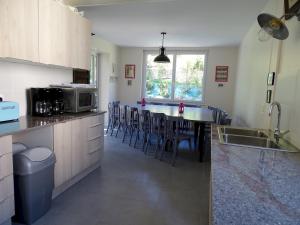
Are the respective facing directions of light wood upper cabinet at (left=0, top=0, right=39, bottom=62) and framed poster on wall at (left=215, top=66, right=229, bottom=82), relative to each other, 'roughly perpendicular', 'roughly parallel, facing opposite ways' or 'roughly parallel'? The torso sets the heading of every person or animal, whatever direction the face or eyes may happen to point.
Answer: roughly perpendicular

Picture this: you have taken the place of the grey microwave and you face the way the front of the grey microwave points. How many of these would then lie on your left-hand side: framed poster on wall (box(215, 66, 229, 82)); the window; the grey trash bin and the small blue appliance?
2

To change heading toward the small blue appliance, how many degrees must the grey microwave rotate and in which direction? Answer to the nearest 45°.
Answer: approximately 90° to its right

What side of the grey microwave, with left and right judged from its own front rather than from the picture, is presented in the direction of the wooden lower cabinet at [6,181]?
right

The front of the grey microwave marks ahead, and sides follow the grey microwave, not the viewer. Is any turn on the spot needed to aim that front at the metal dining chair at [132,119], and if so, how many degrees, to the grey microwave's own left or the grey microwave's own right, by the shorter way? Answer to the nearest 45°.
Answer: approximately 90° to the grey microwave's own left

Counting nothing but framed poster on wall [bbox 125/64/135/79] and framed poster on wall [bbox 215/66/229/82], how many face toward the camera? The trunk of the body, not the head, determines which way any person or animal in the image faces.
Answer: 2

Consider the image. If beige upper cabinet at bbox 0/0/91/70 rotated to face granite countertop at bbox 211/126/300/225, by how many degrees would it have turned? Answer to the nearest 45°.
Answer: approximately 45° to its right

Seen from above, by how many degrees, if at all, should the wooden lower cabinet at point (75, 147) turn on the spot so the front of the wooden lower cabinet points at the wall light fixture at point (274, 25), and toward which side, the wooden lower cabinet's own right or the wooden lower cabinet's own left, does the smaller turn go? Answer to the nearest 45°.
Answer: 0° — it already faces it

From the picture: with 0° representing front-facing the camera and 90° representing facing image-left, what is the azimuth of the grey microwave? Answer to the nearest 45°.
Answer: approximately 315°

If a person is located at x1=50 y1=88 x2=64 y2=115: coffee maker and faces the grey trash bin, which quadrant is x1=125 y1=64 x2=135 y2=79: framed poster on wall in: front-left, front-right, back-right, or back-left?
back-left

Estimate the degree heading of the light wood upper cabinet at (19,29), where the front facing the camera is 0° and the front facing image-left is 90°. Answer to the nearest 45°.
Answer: approximately 315°

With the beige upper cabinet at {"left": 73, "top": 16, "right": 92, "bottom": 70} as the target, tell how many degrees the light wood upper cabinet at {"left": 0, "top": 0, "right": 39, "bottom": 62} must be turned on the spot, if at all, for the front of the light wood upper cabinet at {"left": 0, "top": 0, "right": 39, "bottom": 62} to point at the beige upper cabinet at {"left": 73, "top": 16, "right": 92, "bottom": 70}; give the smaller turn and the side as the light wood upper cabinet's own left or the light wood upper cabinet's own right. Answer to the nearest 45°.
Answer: approximately 90° to the light wood upper cabinet's own left
